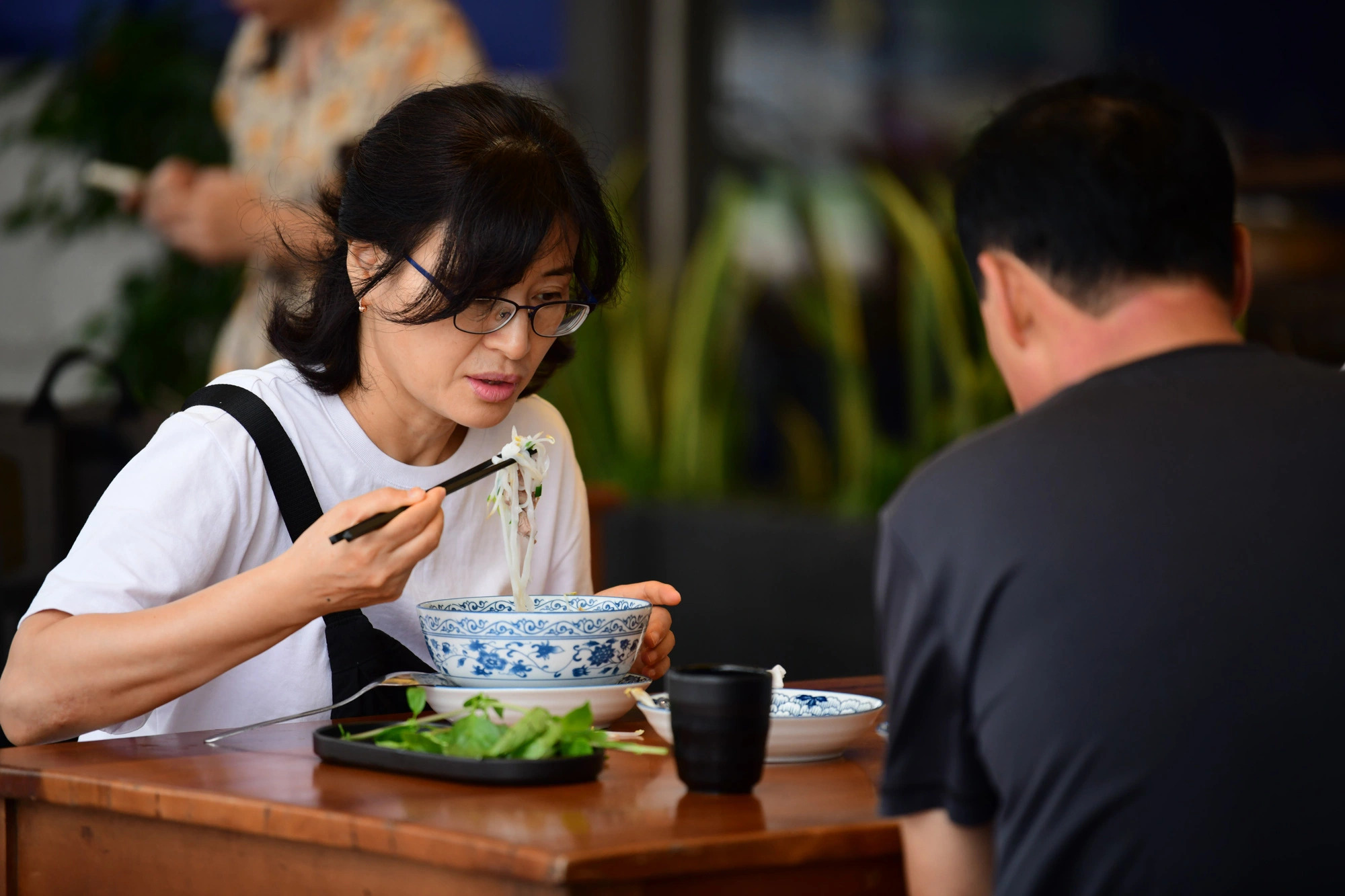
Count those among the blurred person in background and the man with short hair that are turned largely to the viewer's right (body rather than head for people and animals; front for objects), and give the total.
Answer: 0

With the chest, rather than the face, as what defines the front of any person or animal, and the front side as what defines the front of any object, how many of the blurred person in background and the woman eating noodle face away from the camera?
0

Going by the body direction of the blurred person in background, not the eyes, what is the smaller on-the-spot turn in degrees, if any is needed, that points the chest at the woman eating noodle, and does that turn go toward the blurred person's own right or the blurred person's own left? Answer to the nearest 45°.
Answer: approximately 45° to the blurred person's own left

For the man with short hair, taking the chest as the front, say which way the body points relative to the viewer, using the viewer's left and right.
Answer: facing away from the viewer and to the left of the viewer

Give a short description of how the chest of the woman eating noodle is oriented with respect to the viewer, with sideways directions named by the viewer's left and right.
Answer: facing the viewer and to the right of the viewer

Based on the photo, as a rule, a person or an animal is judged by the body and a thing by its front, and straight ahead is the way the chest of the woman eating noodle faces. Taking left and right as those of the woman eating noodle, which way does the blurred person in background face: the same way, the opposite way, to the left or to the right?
to the right

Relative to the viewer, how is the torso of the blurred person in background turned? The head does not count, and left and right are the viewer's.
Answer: facing the viewer and to the left of the viewer

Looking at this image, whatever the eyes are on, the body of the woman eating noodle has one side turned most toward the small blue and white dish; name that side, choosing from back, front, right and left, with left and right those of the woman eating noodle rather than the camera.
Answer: front

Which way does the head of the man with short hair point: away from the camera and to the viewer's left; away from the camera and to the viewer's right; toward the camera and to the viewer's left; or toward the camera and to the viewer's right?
away from the camera and to the viewer's left

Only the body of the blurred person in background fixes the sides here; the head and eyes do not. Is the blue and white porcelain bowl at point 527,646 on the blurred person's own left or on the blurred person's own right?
on the blurred person's own left
